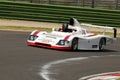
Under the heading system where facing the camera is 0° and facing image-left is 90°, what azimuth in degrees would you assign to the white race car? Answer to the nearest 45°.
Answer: approximately 45°

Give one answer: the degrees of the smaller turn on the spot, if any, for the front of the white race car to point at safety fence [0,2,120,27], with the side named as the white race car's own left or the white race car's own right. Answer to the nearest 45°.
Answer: approximately 135° to the white race car's own right

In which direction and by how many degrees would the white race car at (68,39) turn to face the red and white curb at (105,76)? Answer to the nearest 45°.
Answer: approximately 45° to its left

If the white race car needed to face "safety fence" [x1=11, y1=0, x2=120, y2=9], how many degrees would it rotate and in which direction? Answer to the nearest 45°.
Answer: approximately 135° to its right
